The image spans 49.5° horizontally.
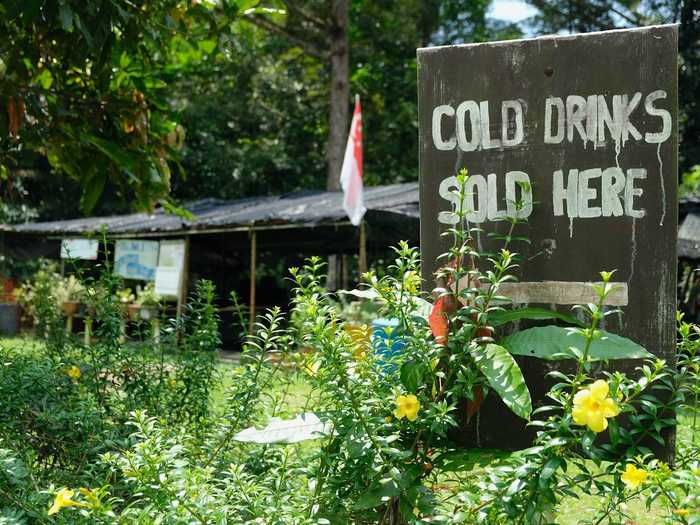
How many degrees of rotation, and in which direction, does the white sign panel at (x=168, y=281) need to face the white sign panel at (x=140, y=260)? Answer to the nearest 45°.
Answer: approximately 135° to its right

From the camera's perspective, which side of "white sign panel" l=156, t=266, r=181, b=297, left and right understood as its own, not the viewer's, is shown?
front

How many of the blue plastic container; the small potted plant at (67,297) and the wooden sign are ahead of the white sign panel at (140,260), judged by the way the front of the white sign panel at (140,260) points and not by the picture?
2

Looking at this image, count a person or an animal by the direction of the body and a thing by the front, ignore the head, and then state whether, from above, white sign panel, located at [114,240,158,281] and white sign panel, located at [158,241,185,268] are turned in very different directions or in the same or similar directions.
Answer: same or similar directions

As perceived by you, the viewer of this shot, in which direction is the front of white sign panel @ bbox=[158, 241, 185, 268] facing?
facing the viewer

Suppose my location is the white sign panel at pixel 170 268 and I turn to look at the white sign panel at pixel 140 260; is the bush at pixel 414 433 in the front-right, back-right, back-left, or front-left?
back-left

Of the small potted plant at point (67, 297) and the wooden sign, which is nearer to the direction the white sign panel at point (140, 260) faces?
the wooden sign

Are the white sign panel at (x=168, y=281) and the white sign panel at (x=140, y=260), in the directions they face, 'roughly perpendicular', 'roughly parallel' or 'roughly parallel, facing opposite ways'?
roughly parallel

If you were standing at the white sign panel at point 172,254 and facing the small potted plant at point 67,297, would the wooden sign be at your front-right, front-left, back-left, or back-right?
back-left

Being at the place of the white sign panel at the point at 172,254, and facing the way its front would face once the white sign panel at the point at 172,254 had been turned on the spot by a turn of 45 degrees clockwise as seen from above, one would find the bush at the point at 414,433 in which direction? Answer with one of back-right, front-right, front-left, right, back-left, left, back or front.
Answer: front-left

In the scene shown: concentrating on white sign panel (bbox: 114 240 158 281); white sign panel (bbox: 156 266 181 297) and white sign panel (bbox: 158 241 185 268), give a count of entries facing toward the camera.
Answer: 3
